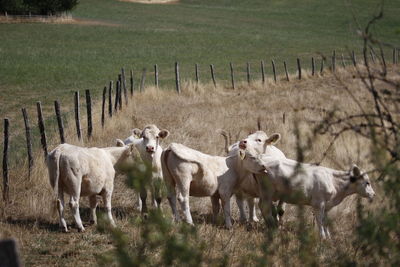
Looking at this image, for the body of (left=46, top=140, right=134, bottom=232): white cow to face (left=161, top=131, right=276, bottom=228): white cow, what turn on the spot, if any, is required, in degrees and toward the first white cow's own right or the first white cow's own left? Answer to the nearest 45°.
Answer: approximately 45° to the first white cow's own right

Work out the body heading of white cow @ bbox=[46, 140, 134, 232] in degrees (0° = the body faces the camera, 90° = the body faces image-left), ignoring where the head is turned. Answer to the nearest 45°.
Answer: approximately 225°

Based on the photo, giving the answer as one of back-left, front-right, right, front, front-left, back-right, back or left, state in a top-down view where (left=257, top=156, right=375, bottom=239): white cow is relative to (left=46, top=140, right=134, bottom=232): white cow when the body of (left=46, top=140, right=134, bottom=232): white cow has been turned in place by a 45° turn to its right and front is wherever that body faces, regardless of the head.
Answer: front
